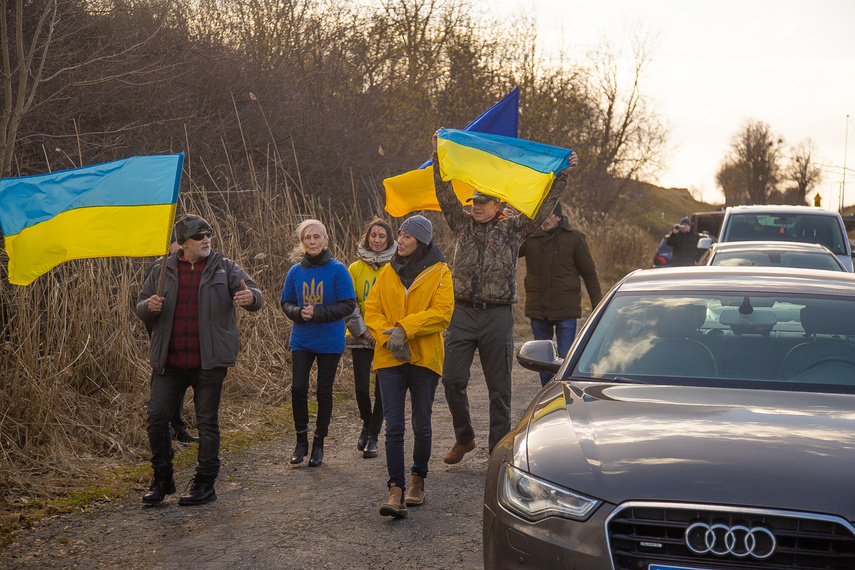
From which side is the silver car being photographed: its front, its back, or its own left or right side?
front

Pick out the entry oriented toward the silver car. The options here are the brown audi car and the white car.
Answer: the white car

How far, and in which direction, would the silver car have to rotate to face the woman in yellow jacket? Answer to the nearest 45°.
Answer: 0° — it already faces them

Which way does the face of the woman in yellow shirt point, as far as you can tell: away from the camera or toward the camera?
toward the camera

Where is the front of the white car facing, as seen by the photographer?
facing the viewer

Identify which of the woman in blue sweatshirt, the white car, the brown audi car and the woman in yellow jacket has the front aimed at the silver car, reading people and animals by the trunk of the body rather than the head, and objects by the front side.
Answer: the white car

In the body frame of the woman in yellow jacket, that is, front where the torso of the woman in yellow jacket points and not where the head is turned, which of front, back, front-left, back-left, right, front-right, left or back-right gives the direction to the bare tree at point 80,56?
right

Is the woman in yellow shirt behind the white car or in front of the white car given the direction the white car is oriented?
in front

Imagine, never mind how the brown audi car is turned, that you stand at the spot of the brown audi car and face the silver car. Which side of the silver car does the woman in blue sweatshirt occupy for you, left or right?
left

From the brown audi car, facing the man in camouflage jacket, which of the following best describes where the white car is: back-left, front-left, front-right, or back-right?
front-right

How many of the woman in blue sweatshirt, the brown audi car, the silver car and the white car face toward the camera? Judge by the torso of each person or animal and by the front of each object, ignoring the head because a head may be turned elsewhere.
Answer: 4

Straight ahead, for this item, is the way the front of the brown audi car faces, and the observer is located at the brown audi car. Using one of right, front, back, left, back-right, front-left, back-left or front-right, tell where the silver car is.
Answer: back

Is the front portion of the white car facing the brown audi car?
yes

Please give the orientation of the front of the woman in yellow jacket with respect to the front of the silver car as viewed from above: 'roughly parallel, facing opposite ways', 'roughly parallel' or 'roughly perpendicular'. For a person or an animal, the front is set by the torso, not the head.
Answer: roughly parallel

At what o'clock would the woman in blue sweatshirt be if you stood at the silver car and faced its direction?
The woman in blue sweatshirt is roughly at 1 o'clock from the silver car.

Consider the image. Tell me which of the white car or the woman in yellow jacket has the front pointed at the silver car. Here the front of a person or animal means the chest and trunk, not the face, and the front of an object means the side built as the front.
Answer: the white car

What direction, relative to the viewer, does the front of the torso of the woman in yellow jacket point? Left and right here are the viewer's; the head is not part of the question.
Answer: facing the viewer and to the left of the viewer

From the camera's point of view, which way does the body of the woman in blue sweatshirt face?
toward the camera

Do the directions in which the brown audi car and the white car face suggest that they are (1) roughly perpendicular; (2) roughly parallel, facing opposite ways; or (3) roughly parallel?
roughly parallel

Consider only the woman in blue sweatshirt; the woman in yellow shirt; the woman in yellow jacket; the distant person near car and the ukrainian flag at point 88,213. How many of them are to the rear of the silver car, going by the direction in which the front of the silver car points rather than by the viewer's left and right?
1
